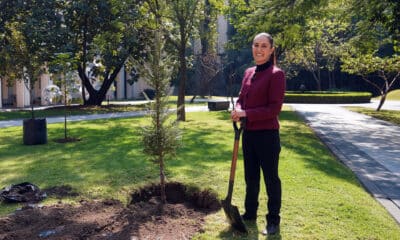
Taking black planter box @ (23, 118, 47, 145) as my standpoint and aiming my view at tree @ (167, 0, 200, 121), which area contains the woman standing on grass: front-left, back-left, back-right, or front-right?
back-right

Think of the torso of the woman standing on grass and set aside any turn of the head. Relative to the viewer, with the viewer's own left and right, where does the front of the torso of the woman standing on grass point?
facing the viewer and to the left of the viewer

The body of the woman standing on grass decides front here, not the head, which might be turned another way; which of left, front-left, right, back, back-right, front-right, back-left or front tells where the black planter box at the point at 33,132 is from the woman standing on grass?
right

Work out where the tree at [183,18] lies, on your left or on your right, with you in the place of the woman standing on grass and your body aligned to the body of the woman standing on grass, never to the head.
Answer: on your right

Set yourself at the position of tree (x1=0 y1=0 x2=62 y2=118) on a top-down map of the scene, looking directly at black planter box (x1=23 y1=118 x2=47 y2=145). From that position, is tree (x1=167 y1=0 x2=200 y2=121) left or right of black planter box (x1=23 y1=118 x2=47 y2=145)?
left

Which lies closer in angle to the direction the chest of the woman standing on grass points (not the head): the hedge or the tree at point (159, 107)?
the tree

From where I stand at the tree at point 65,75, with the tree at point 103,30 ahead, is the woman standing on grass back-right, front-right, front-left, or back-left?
back-right

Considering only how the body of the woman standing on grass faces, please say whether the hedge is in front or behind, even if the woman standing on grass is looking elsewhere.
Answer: behind

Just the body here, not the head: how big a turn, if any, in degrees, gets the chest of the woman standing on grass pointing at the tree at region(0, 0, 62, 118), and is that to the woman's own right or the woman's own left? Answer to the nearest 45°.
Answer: approximately 90° to the woman's own right

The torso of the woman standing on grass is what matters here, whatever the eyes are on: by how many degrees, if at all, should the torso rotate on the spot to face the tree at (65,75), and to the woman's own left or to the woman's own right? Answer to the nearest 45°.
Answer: approximately 90° to the woman's own right

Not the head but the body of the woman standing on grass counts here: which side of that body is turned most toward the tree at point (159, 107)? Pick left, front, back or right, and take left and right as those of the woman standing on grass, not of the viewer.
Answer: right
